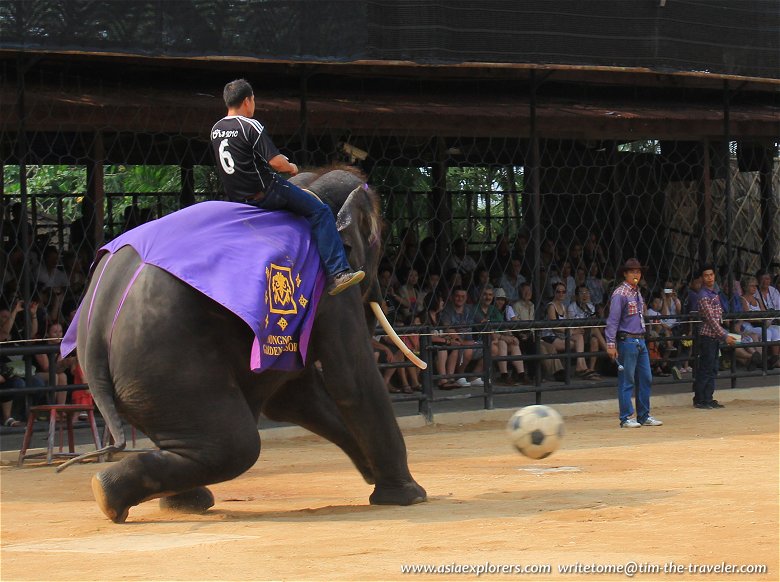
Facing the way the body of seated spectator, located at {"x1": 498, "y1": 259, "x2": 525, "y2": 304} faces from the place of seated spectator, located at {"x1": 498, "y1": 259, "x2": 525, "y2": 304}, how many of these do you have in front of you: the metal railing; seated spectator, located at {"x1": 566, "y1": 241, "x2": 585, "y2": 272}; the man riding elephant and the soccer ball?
3

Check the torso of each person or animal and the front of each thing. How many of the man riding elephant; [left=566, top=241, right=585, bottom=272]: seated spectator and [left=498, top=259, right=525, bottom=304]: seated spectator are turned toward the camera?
2

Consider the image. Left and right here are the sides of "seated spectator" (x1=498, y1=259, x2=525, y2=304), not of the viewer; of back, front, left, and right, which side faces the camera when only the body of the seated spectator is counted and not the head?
front

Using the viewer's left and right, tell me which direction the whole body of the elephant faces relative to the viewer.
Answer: facing away from the viewer and to the right of the viewer

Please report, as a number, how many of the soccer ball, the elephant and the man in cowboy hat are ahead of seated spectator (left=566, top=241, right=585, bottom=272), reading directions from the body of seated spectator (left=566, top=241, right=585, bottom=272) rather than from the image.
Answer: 3

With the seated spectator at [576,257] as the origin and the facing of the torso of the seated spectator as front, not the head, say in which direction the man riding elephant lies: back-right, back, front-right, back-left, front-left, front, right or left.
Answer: front

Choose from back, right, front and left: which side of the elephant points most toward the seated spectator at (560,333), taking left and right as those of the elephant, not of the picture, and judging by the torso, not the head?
front

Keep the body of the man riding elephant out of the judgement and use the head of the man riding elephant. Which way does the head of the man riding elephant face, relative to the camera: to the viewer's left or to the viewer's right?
to the viewer's right

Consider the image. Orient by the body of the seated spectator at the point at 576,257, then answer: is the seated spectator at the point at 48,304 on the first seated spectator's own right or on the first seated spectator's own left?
on the first seated spectator's own right

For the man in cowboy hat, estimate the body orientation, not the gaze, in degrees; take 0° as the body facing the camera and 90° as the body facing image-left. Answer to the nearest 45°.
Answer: approximately 315°

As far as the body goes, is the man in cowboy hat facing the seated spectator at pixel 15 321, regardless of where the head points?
no

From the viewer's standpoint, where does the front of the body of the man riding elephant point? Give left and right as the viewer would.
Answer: facing away from the viewer and to the right of the viewer

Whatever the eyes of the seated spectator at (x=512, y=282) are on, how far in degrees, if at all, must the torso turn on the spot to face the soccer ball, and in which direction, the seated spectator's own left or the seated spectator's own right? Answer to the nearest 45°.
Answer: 0° — they already face it

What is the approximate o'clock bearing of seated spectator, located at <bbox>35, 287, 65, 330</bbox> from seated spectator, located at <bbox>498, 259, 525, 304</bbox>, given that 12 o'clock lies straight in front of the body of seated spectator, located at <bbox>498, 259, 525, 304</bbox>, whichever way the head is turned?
seated spectator, located at <bbox>35, 287, 65, 330</bbox> is roughly at 2 o'clock from seated spectator, located at <bbox>498, 259, 525, 304</bbox>.

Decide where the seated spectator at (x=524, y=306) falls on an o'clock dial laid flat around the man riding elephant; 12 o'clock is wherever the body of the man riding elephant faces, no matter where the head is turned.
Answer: The seated spectator is roughly at 11 o'clock from the man riding elephant.
